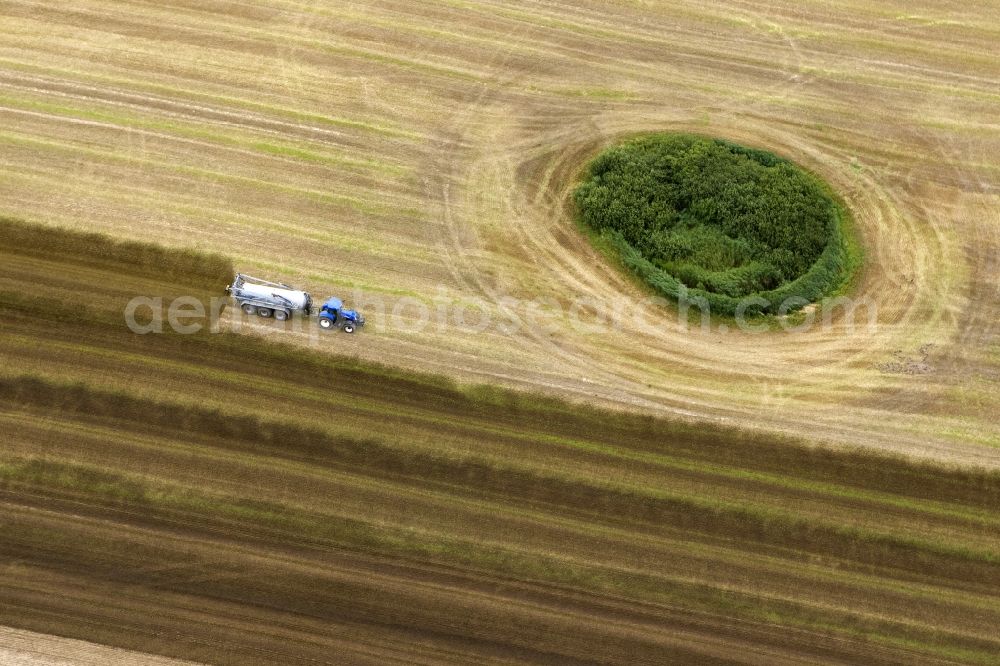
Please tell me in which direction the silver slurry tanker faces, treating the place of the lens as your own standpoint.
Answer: facing the viewer and to the right of the viewer

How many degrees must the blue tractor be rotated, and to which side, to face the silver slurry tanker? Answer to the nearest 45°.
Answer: approximately 135° to its right

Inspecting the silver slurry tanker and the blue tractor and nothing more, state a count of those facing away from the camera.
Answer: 0

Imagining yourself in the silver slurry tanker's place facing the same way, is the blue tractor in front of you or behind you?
in front

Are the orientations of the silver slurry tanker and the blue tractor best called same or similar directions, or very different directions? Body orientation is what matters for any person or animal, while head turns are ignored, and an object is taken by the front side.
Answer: same or similar directions
